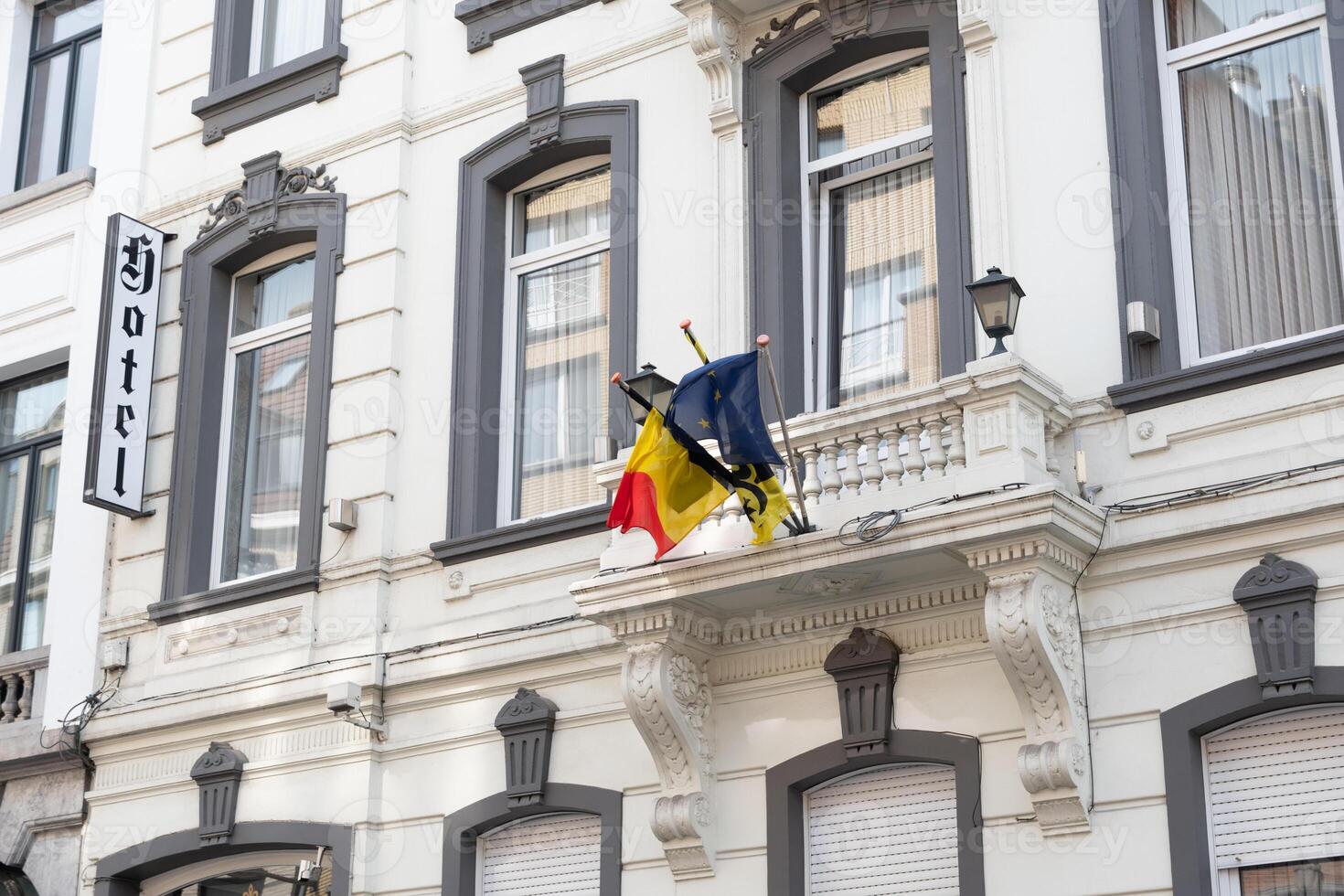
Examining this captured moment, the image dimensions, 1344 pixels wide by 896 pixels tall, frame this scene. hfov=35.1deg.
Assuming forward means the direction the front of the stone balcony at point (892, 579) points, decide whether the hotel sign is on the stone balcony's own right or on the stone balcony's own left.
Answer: on the stone balcony's own right

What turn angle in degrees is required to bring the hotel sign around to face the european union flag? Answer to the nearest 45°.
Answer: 0° — it already faces it

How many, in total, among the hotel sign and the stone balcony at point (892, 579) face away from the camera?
0

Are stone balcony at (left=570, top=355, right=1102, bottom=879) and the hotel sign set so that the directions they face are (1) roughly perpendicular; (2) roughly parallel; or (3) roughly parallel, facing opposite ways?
roughly perpendicular

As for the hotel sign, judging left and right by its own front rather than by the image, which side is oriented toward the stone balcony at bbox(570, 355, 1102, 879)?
front

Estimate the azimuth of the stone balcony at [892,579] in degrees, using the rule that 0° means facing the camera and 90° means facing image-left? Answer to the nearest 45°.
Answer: approximately 45°
